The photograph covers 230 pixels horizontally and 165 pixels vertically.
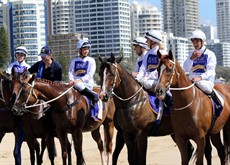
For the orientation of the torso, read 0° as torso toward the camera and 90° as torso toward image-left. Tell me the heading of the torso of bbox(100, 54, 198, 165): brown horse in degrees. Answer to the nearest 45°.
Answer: approximately 45°

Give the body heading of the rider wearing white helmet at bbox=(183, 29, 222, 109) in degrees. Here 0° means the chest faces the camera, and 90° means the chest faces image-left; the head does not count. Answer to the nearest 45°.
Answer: approximately 45°

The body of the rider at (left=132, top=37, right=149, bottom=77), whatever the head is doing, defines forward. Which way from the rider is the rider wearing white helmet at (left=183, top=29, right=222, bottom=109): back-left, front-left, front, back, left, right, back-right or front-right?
back-left

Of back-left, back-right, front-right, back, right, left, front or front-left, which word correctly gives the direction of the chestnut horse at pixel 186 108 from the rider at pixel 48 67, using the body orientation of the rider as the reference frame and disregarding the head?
left

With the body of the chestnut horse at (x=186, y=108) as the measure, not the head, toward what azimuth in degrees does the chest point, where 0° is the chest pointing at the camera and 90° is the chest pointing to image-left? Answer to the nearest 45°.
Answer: approximately 45°

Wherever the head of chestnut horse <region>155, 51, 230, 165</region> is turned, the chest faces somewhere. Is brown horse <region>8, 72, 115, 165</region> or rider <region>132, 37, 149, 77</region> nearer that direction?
the brown horse

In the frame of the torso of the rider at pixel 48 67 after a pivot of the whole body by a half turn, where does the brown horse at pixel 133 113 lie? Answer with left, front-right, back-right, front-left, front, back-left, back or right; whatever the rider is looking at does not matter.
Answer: right

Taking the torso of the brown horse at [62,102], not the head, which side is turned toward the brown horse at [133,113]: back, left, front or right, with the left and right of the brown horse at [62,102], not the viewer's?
left
